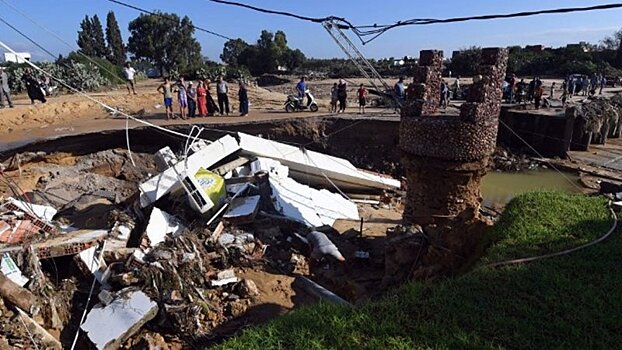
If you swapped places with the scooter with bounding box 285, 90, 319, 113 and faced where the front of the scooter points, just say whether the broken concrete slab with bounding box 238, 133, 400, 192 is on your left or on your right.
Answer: on your right

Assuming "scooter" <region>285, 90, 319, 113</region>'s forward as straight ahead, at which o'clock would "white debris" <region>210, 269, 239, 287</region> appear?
The white debris is roughly at 3 o'clock from the scooter.

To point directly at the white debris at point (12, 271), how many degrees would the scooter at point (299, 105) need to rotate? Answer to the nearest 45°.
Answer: approximately 90° to its right

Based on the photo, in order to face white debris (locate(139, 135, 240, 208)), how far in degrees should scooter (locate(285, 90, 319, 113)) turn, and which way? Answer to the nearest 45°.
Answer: approximately 90° to its right

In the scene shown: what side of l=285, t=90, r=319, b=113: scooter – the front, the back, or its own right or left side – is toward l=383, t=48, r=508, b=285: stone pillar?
right

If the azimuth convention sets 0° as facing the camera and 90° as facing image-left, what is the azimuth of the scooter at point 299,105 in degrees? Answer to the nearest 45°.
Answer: approximately 270°

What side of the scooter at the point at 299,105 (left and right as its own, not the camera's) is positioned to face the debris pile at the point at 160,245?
right

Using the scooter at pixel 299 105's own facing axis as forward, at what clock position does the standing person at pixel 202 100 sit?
The standing person is roughly at 5 o'clock from the scooter.

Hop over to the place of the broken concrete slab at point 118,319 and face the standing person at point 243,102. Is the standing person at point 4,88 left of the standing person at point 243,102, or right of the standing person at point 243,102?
left

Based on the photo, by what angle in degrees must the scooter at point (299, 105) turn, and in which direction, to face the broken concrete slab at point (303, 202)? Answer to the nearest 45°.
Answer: approximately 90° to its right

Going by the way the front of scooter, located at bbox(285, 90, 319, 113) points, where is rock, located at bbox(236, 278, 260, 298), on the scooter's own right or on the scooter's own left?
on the scooter's own right

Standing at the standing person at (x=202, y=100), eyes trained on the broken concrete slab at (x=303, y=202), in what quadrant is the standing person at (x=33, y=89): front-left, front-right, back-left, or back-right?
back-right
